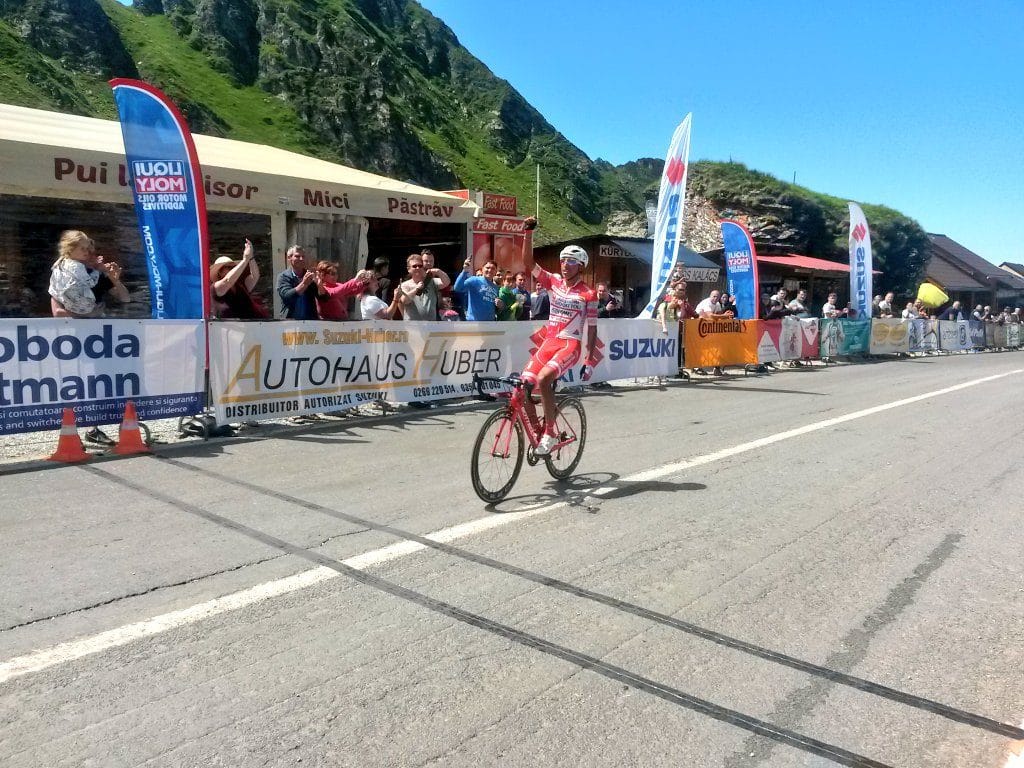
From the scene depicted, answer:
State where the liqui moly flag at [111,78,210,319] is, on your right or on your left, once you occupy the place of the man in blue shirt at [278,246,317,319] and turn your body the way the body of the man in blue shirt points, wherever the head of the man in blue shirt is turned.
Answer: on your right

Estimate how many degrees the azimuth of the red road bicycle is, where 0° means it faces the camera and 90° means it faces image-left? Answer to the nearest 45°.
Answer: approximately 45°

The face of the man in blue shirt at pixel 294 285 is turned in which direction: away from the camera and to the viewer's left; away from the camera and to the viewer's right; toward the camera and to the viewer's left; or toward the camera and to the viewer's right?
toward the camera and to the viewer's right

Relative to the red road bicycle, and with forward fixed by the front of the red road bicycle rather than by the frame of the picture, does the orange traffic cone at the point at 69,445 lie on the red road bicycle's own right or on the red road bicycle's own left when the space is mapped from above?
on the red road bicycle's own right

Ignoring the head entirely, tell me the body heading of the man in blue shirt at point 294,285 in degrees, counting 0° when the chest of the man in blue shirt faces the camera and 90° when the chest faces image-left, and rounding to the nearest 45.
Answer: approximately 315°

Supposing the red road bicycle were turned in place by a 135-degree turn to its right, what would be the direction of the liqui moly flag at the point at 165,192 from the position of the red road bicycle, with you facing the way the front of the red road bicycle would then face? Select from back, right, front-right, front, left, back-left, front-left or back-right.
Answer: front-left

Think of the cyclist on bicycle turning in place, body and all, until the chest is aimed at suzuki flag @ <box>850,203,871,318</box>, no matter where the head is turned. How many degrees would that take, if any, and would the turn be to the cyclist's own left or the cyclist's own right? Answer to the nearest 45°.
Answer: approximately 180°

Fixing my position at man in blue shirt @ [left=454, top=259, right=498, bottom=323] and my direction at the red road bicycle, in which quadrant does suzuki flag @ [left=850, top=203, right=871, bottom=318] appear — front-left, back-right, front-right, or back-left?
back-left

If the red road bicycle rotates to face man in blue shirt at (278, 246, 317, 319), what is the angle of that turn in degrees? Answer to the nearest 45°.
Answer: approximately 90° to its right

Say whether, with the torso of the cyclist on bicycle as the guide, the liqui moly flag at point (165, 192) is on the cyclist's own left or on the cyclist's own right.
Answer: on the cyclist's own right

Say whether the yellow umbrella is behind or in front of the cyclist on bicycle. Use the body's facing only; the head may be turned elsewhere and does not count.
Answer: behind

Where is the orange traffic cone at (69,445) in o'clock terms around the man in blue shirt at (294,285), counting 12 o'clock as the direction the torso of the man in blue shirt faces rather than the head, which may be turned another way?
The orange traffic cone is roughly at 3 o'clock from the man in blue shirt.

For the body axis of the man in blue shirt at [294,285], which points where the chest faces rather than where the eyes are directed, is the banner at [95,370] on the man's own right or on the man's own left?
on the man's own right

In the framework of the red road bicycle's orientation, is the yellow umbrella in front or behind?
behind
